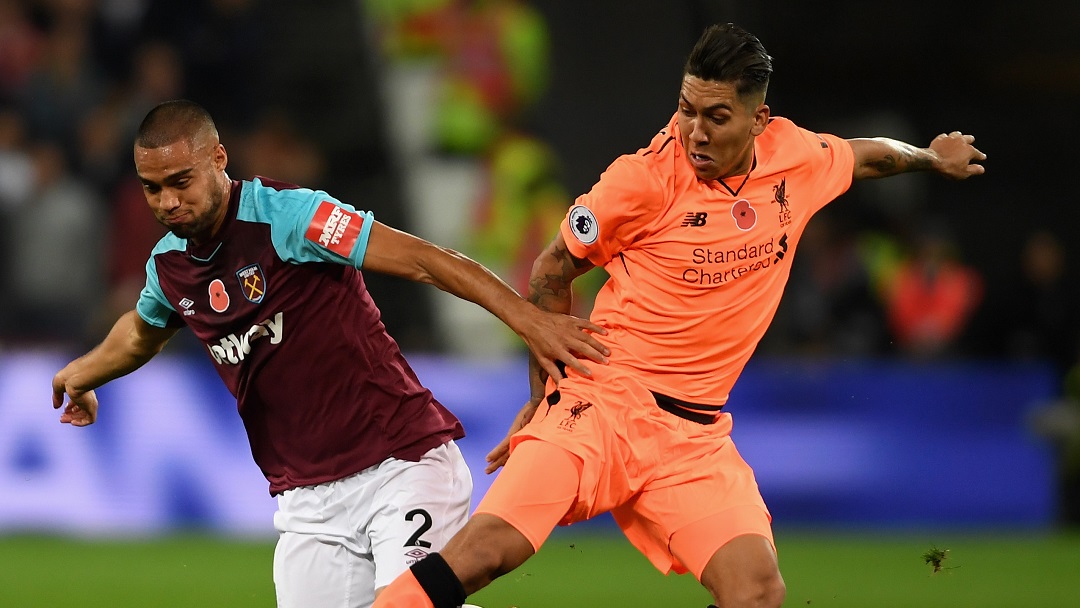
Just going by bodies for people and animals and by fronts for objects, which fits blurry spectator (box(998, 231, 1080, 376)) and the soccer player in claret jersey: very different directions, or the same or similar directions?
same or similar directions

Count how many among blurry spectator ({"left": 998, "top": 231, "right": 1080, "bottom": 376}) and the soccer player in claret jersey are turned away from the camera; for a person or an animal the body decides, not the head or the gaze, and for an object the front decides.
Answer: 0

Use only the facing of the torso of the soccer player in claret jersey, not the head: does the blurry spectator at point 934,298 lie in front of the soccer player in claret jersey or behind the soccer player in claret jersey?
behind

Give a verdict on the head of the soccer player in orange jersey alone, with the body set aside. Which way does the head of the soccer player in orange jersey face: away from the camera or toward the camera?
toward the camera

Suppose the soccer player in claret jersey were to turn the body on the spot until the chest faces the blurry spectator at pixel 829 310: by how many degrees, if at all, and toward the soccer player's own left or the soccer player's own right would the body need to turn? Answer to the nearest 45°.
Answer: approximately 180°

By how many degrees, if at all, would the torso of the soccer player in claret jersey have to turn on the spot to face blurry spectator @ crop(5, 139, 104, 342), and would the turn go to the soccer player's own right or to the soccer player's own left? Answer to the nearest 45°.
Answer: approximately 135° to the soccer player's own right

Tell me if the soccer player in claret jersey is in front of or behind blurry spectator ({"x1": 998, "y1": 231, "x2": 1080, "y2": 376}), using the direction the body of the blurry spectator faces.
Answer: in front

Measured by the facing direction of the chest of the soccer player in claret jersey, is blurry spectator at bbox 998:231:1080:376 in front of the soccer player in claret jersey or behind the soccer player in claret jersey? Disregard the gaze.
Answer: behind

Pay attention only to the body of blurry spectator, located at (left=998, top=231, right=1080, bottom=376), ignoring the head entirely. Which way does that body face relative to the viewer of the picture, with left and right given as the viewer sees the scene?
facing the viewer
